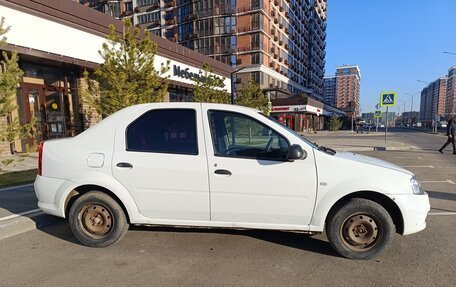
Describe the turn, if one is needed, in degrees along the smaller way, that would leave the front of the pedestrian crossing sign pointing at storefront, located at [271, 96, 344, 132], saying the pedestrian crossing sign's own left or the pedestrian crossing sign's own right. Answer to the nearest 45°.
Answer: approximately 135° to the pedestrian crossing sign's own right

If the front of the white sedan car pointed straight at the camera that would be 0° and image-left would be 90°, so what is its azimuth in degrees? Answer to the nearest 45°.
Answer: approximately 270°

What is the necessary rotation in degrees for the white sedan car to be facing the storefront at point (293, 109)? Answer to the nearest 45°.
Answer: approximately 90° to its left

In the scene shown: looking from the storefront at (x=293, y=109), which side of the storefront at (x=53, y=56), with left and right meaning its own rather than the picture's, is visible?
left

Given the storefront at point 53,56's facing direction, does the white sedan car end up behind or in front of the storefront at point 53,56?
in front

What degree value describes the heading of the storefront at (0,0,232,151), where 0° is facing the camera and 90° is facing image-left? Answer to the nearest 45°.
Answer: approximately 315°

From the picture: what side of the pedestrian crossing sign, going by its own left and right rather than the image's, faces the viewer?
front

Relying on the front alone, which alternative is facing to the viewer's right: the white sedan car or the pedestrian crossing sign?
the white sedan car

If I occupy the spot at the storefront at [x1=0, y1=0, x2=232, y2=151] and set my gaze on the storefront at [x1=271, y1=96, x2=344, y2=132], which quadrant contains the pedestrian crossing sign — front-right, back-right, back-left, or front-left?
front-right

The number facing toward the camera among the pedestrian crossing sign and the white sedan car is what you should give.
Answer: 1

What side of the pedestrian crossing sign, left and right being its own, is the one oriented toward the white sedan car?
front
